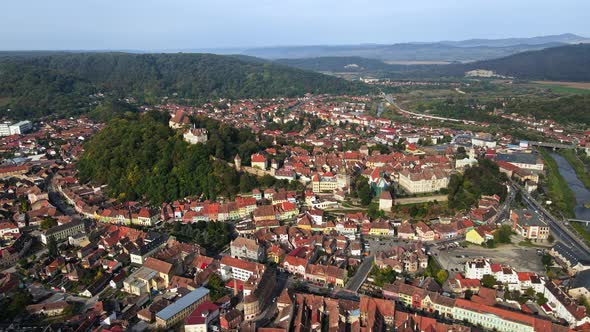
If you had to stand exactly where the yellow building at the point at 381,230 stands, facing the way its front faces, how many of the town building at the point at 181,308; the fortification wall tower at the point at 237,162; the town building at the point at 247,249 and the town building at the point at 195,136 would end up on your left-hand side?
0

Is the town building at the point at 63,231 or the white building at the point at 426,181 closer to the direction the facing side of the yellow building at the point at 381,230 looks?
the town building

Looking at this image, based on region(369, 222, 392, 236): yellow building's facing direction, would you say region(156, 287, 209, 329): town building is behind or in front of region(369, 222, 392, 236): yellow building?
in front

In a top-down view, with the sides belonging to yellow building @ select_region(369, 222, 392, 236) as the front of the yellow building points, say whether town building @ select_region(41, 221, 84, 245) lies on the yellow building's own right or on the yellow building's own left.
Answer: on the yellow building's own right

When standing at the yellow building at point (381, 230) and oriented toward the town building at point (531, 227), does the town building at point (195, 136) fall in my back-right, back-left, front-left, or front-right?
back-left

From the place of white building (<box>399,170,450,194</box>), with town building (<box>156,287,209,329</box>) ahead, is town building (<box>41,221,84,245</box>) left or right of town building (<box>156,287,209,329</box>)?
right

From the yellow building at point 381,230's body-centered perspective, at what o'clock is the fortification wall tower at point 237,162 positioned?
The fortification wall tower is roughly at 4 o'clock from the yellow building.

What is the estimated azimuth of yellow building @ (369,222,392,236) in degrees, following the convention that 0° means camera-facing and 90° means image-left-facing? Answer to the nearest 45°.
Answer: approximately 0°

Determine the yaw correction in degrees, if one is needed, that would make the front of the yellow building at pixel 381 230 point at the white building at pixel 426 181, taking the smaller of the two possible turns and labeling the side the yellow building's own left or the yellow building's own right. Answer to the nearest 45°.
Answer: approximately 135° to the yellow building's own left

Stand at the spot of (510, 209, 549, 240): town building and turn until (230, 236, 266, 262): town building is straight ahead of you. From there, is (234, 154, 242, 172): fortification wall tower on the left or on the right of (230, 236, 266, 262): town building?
right

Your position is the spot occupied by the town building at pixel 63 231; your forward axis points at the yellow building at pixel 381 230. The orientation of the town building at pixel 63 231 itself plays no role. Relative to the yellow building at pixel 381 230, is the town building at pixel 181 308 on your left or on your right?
right

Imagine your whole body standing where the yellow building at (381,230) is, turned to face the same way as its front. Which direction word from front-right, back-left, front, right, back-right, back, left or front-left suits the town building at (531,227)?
left

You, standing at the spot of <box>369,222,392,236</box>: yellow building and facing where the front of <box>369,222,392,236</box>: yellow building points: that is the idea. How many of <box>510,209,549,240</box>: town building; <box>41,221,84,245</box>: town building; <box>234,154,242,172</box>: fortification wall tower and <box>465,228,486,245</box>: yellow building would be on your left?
2

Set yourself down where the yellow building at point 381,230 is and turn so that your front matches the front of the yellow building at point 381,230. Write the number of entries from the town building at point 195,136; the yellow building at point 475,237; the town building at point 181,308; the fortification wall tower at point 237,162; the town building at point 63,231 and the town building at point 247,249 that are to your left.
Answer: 1

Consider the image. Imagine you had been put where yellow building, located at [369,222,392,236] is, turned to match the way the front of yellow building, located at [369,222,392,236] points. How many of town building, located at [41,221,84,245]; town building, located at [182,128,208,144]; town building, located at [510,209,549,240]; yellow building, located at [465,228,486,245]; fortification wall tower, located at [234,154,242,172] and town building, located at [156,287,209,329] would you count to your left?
2
